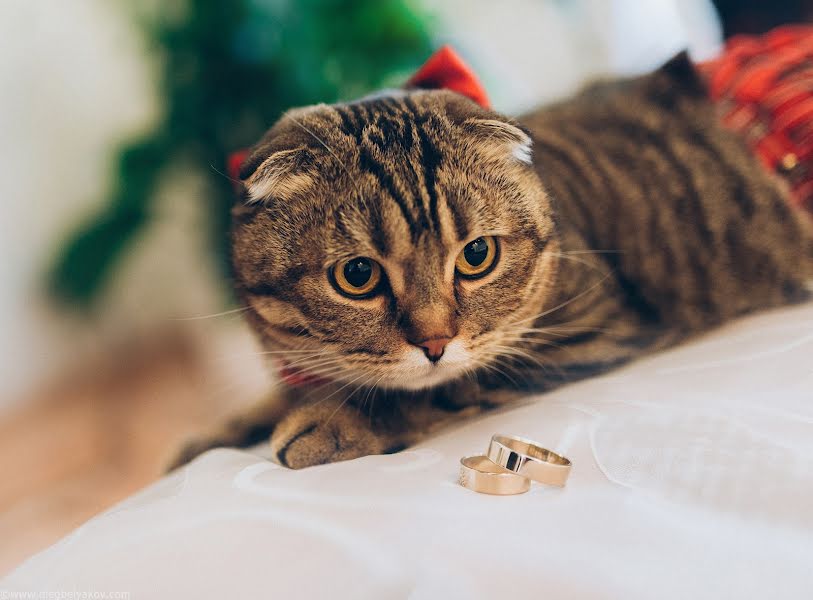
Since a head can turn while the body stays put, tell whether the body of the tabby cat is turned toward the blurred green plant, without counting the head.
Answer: no

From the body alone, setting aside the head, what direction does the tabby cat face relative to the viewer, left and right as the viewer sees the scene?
facing the viewer and to the left of the viewer

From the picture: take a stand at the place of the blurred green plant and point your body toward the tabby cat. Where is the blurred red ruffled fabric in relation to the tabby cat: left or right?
left

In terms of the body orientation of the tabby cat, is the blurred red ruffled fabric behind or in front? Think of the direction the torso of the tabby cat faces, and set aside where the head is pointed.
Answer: behind
